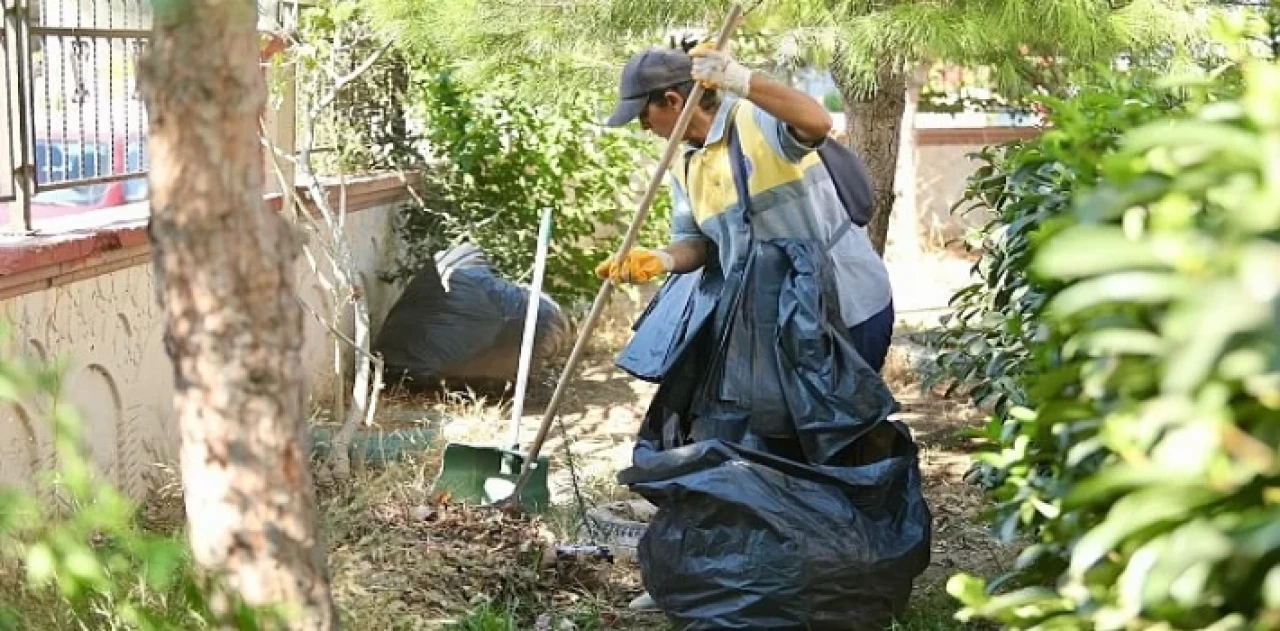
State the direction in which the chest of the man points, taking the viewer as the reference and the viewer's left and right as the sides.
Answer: facing the viewer and to the left of the viewer

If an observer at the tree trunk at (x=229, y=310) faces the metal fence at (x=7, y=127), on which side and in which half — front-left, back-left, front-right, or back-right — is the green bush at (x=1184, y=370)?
back-right

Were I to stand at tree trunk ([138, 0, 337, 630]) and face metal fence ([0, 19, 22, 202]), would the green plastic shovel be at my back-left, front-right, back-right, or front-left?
front-right

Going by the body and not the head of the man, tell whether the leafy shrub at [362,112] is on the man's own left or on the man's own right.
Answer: on the man's own right

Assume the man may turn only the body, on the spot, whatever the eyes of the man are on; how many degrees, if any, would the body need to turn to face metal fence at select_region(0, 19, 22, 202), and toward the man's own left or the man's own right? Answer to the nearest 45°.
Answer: approximately 45° to the man's own right

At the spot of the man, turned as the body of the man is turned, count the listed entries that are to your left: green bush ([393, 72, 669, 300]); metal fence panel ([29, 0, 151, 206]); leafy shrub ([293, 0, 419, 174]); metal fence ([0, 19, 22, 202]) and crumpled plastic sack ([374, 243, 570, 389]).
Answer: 0

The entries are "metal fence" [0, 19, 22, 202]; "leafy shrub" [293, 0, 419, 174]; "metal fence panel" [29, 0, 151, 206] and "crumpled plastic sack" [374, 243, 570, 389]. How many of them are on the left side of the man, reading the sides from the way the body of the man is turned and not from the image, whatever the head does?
0

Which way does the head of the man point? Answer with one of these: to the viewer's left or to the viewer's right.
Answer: to the viewer's left

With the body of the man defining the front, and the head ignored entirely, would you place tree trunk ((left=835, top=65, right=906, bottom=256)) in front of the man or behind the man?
behind
